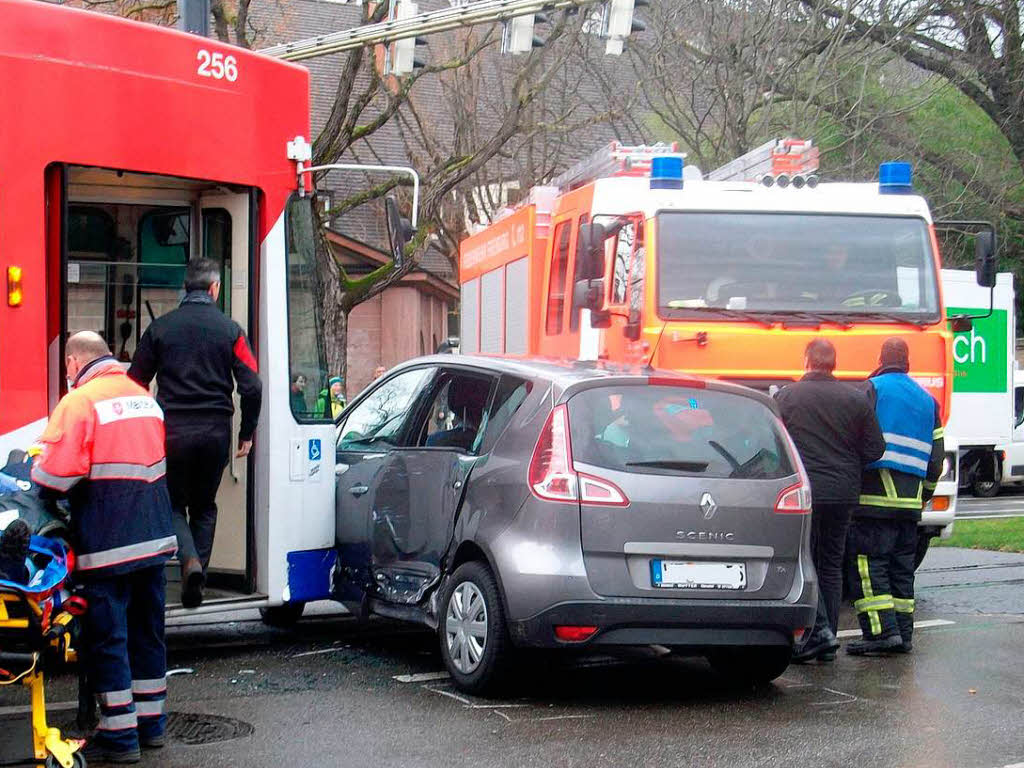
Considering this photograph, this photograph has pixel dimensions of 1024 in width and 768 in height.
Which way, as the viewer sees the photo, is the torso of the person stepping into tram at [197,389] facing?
away from the camera

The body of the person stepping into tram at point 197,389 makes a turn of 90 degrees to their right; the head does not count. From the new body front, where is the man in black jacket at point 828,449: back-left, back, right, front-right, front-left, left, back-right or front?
front

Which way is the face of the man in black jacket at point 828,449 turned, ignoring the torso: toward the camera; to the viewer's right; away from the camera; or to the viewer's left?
away from the camera

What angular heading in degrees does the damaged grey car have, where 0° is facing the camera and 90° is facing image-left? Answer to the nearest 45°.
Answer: approximately 135°

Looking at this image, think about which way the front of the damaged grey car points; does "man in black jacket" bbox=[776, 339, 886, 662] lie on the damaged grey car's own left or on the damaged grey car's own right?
on the damaged grey car's own right

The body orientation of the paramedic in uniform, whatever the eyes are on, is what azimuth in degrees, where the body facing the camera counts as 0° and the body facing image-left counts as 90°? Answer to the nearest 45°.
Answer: approximately 135°

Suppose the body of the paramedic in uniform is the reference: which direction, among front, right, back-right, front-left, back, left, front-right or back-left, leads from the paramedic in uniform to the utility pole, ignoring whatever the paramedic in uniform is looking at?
front-right
